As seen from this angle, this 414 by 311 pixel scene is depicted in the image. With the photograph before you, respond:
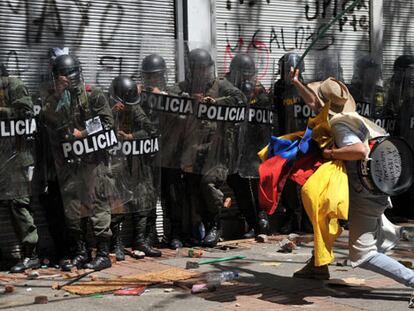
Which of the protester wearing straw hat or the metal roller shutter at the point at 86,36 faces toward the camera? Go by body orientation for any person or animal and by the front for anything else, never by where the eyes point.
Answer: the metal roller shutter

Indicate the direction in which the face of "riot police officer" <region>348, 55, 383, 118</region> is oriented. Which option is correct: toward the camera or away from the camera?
toward the camera

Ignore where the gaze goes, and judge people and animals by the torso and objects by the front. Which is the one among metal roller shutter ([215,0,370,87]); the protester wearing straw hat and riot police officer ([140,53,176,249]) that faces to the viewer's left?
the protester wearing straw hat

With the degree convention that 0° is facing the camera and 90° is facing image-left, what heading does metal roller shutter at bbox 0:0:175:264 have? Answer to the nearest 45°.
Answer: approximately 0°

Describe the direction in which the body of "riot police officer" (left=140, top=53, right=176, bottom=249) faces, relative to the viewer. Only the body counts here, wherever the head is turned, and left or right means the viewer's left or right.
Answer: facing the viewer

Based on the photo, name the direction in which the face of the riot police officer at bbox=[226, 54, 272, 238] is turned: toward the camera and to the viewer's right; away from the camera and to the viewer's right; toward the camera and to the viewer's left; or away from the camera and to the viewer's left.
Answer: toward the camera and to the viewer's right

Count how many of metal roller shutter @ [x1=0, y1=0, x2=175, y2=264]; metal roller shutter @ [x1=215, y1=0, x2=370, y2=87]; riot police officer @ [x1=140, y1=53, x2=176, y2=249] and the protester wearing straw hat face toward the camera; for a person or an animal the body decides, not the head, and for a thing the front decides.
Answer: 3

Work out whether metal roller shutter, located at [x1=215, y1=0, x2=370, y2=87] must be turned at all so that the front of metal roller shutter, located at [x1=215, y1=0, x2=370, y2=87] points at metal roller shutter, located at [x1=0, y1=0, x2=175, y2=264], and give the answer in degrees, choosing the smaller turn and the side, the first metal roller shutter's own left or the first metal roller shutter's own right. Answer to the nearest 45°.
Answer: approximately 45° to the first metal roller shutter's own right

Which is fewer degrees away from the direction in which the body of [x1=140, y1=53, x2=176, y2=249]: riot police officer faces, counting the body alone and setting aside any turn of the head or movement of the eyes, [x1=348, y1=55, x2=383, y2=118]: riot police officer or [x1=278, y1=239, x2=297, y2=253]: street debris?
the street debris

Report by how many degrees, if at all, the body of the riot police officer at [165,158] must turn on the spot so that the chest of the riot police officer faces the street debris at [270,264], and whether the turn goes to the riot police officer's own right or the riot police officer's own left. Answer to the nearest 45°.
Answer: approximately 45° to the riot police officer's own left
